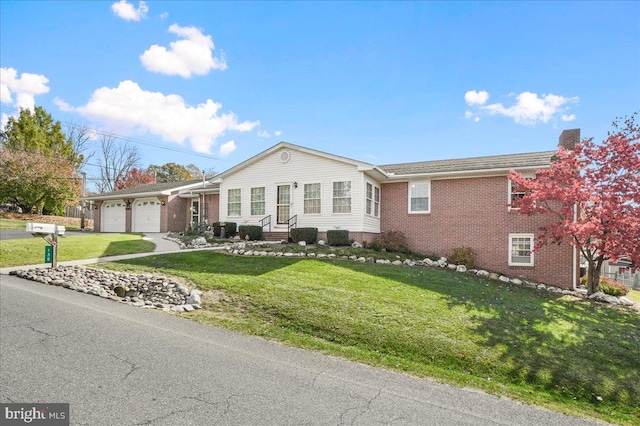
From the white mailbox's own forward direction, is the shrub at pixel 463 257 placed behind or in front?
behind

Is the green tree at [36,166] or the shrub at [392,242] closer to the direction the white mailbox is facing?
the green tree

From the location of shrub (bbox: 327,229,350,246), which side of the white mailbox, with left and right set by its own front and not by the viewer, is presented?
back

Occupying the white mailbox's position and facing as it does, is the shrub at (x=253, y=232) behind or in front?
behind

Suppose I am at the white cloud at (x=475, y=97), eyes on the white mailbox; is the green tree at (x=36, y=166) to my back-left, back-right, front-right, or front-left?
front-right

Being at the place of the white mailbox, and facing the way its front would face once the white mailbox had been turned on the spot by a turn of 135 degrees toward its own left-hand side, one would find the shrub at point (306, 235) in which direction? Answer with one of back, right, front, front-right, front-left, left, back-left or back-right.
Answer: front-left

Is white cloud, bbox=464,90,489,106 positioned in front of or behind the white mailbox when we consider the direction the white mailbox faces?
behind

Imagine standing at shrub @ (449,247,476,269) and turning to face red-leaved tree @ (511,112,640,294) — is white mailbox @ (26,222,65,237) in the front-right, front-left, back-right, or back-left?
back-right

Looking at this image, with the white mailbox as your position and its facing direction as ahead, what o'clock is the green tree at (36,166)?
The green tree is roughly at 3 o'clock from the white mailbox.

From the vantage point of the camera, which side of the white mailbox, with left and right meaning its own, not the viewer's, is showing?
left

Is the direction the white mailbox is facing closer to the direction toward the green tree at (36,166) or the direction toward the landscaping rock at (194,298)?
the green tree

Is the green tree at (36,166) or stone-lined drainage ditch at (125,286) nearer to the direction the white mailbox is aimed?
the green tree

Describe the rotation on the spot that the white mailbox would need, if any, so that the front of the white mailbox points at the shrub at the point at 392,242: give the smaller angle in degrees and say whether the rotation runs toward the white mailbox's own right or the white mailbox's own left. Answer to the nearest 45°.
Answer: approximately 180°

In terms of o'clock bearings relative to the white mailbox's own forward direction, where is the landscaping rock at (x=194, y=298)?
The landscaping rock is roughly at 8 o'clock from the white mailbox.

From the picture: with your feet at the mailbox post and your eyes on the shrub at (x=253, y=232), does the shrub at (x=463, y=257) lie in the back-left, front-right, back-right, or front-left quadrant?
front-right
